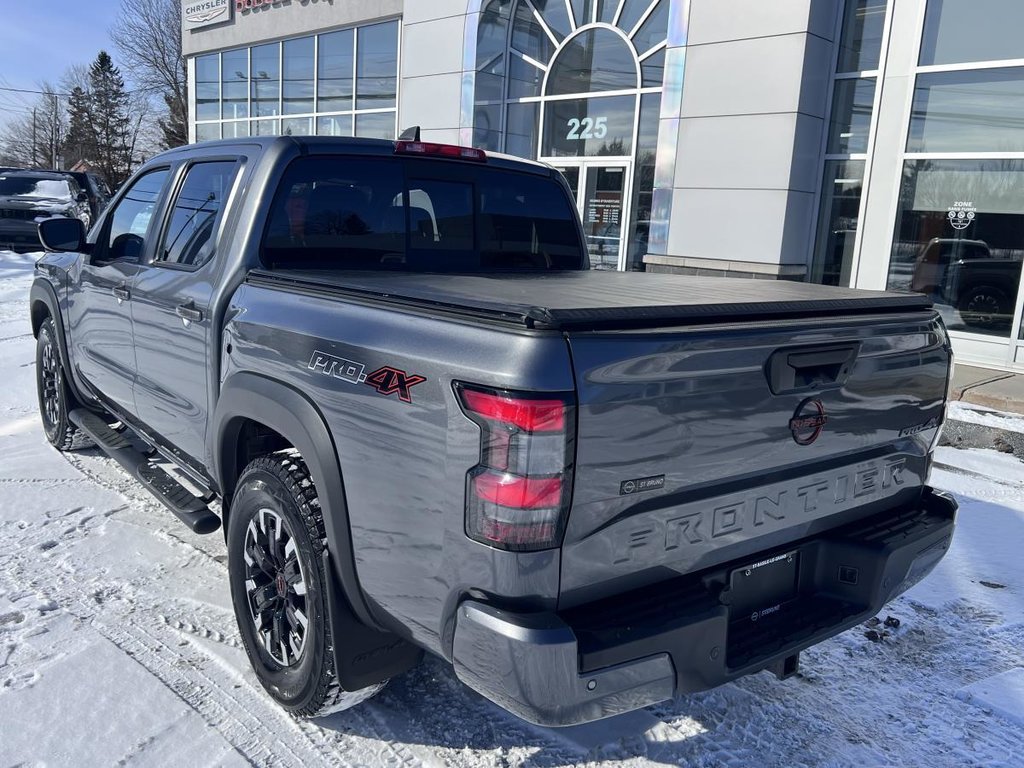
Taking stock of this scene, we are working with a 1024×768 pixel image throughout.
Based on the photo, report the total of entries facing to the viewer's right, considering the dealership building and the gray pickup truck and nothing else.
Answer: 0

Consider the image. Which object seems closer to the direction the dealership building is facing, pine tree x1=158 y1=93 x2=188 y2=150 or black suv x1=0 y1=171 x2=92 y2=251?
the black suv

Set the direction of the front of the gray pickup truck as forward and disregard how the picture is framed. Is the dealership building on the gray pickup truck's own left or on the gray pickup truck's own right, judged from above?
on the gray pickup truck's own right

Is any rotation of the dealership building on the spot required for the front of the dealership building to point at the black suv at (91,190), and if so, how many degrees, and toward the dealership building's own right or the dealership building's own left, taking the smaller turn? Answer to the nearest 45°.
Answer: approximately 90° to the dealership building's own right

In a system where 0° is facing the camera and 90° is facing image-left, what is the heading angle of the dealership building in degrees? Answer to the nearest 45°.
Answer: approximately 45°

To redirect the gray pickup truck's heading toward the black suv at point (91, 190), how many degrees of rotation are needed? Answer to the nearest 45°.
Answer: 0° — it already faces it

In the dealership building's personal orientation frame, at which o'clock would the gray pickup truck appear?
The gray pickup truck is roughly at 11 o'clock from the dealership building.

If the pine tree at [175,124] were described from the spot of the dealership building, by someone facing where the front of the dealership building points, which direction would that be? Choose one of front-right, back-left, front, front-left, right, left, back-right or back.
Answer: right

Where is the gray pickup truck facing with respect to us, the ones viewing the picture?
facing away from the viewer and to the left of the viewer
